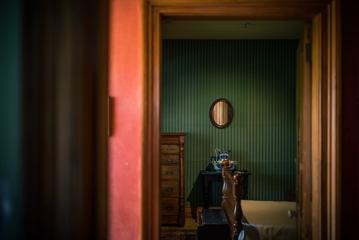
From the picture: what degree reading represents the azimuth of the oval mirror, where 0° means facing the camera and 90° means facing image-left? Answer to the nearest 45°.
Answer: approximately 0°

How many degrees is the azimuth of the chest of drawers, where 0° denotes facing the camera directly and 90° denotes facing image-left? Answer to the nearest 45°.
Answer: approximately 0°

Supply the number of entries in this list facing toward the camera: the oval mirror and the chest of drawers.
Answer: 2
